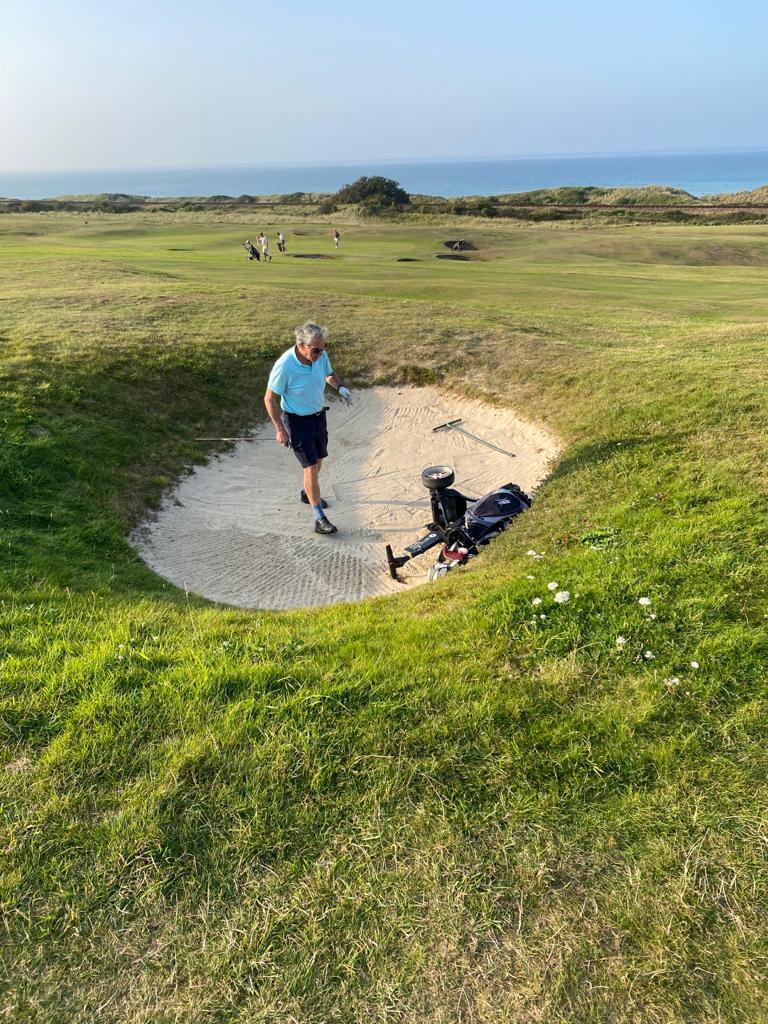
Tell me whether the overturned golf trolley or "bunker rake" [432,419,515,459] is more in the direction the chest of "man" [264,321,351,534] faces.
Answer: the overturned golf trolley

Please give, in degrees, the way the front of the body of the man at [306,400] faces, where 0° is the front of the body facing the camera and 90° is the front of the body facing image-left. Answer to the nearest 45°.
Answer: approximately 315°

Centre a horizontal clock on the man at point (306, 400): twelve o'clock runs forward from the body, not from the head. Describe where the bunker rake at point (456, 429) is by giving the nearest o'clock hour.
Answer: The bunker rake is roughly at 9 o'clock from the man.
